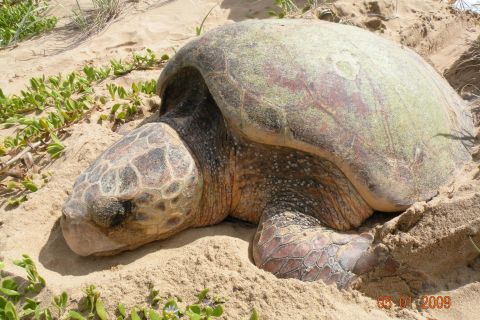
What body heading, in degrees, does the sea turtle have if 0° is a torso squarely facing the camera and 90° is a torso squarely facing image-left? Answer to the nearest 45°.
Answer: approximately 45°
